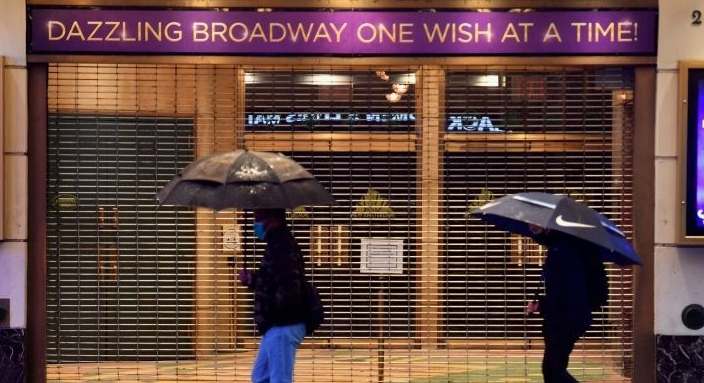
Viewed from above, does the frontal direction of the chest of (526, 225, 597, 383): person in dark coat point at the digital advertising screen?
no

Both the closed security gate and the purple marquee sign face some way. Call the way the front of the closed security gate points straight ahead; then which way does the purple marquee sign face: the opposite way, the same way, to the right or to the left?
the same way

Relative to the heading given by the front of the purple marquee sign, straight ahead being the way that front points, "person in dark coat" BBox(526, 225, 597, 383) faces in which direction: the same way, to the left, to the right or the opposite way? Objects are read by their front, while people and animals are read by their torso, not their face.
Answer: to the right

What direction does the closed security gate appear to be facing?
toward the camera

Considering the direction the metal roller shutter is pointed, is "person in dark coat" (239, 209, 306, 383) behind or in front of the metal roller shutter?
in front

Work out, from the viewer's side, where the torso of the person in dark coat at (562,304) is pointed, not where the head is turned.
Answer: to the viewer's left

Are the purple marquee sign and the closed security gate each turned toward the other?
no

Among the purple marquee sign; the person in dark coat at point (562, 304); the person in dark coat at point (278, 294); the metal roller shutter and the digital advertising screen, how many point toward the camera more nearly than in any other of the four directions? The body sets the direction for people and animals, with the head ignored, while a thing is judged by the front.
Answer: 3

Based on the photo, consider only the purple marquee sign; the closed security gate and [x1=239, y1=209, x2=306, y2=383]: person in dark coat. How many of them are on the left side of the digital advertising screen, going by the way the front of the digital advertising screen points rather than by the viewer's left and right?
0

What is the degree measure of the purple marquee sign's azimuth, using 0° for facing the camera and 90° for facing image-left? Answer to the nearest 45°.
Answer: approximately 0°

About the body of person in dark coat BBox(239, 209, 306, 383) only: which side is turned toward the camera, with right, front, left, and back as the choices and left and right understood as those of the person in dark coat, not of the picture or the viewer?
left

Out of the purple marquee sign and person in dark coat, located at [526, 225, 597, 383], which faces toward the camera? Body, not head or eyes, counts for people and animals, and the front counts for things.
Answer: the purple marquee sign

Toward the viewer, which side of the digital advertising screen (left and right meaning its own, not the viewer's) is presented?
front

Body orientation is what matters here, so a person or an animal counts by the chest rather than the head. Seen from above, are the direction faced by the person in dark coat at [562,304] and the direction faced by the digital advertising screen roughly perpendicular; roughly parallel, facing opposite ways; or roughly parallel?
roughly perpendicular

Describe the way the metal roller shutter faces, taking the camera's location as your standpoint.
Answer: facing the viewer

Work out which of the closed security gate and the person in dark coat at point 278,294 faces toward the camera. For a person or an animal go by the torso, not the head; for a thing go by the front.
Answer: the closed security gate

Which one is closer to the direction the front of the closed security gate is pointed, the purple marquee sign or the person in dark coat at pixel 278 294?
the person in dark coat
